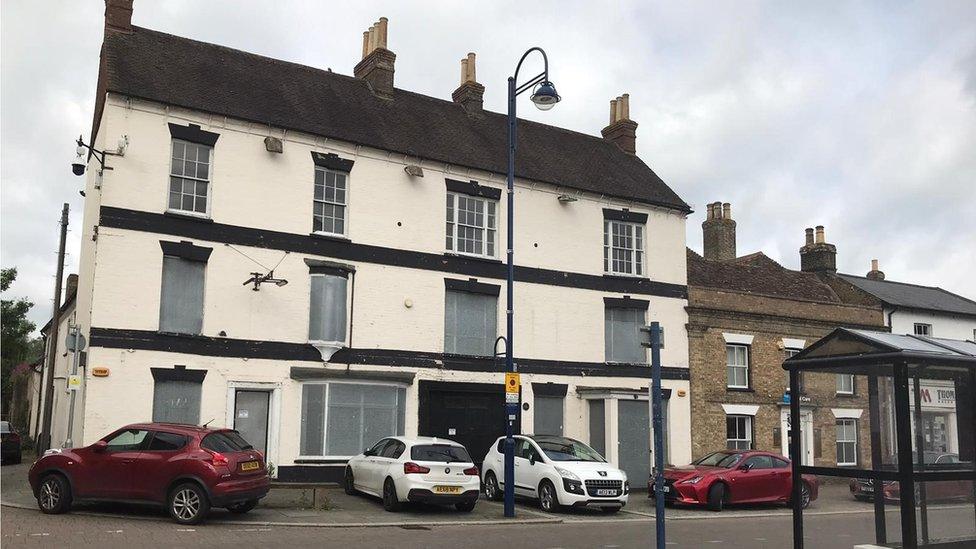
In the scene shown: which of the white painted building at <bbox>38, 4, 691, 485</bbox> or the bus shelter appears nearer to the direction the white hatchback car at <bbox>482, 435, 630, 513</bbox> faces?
the bus shelter

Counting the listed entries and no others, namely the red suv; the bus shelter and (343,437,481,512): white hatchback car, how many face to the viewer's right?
0

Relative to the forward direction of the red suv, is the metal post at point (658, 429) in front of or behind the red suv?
behind

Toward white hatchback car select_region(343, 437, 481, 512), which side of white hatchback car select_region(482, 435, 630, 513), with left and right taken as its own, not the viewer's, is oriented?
right

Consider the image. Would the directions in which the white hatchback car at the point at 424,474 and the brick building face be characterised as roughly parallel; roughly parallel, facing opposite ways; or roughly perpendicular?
roughly parallel, facing opposite ways

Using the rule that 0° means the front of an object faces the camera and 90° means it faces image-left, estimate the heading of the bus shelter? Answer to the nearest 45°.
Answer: approximately 135°

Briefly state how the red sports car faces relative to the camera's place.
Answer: facing the viewer and to the left of the viewer

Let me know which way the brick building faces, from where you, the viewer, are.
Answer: facing the viewer and to the right of the viewer

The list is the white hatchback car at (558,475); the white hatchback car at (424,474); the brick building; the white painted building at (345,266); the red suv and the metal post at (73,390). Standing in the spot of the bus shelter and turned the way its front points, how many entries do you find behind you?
0

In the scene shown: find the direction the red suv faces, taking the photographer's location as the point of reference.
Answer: facing away from the viewer and to the left of the viewer

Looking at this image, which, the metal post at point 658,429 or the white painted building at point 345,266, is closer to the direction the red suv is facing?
the white painted building

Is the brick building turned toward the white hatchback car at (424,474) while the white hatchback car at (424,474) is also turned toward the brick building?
no

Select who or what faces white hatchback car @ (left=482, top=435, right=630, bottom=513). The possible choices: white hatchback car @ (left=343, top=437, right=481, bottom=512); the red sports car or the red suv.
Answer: the red sports car

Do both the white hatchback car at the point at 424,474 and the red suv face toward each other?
no

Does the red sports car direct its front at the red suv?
yes

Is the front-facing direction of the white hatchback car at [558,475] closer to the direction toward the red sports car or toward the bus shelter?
the bus shelter
